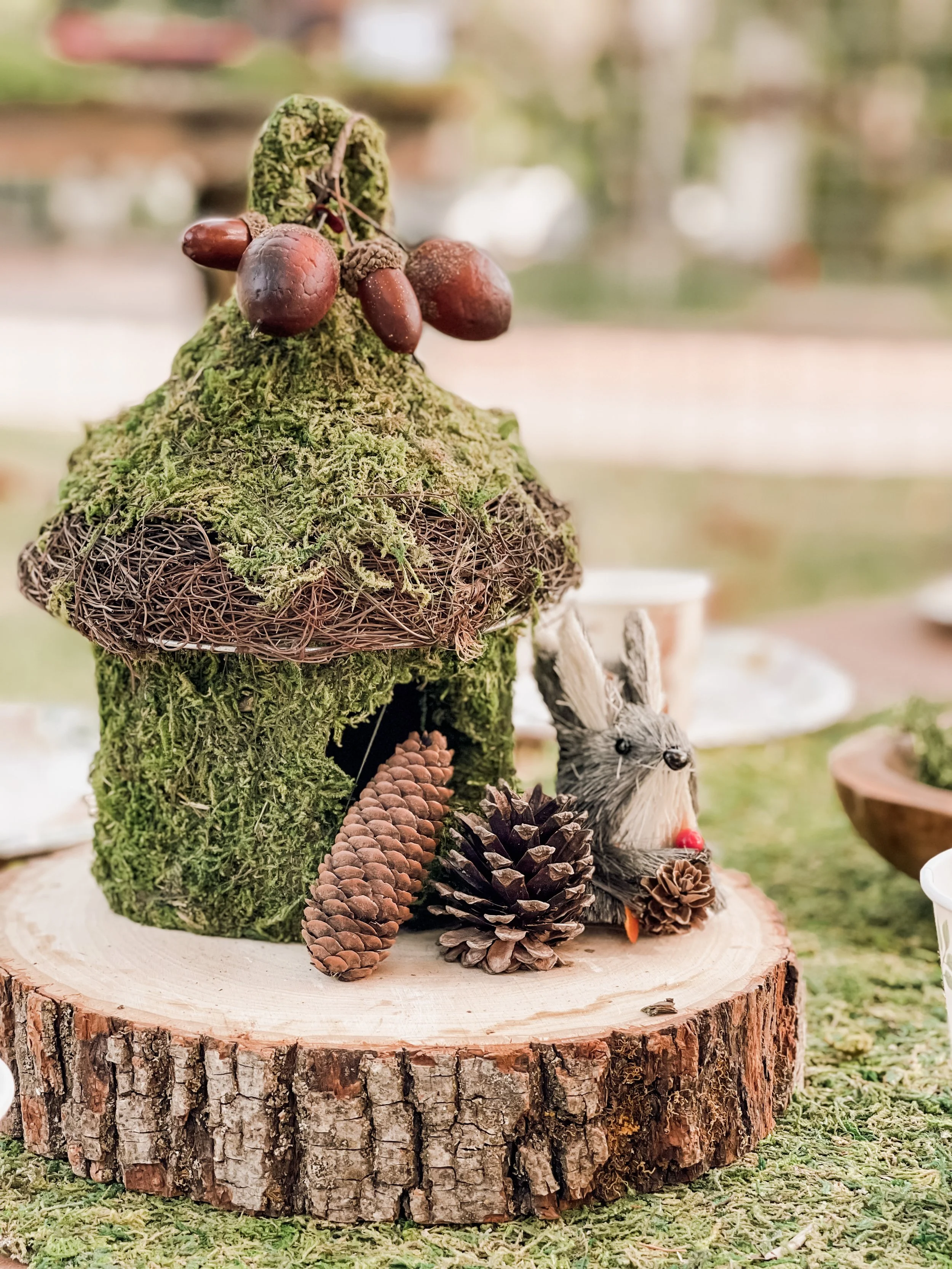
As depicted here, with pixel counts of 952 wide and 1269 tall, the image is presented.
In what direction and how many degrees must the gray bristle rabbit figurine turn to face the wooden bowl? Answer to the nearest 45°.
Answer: approximately 90° to its left

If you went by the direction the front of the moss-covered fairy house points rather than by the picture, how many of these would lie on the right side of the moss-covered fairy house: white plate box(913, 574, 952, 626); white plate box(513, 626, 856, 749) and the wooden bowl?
0

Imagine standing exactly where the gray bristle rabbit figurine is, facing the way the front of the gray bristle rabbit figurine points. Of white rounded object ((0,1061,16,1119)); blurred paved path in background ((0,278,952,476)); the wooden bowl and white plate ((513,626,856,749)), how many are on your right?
1

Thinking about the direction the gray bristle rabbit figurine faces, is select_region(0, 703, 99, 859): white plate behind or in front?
behind

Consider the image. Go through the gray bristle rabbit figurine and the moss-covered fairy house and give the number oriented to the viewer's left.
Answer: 0

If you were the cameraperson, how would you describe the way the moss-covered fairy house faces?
facing the viewer and to the right of the viewer

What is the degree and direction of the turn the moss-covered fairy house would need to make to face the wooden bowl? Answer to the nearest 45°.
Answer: approximately 90° to its left

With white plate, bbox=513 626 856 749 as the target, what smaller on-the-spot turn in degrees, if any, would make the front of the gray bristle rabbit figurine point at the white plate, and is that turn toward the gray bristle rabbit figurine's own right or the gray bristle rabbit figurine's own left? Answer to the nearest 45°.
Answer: approximately 135° to the gray bristle rabbit figurine's own left

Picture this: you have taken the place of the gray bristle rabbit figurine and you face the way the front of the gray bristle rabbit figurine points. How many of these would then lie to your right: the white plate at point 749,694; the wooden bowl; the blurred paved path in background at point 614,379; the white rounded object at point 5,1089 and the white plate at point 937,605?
1

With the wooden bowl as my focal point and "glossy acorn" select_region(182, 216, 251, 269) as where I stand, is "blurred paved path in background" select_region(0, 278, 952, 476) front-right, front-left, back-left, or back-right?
front-left

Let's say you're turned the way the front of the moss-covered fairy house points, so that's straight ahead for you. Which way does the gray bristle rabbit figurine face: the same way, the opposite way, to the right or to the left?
the same way

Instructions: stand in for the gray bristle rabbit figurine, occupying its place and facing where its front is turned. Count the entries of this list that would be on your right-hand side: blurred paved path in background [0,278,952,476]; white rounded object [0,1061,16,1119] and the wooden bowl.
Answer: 1
